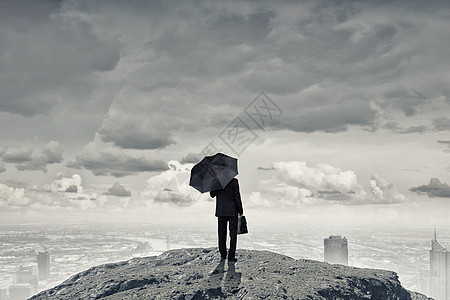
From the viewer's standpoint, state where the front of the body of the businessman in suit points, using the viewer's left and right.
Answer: facing away from the viewer
